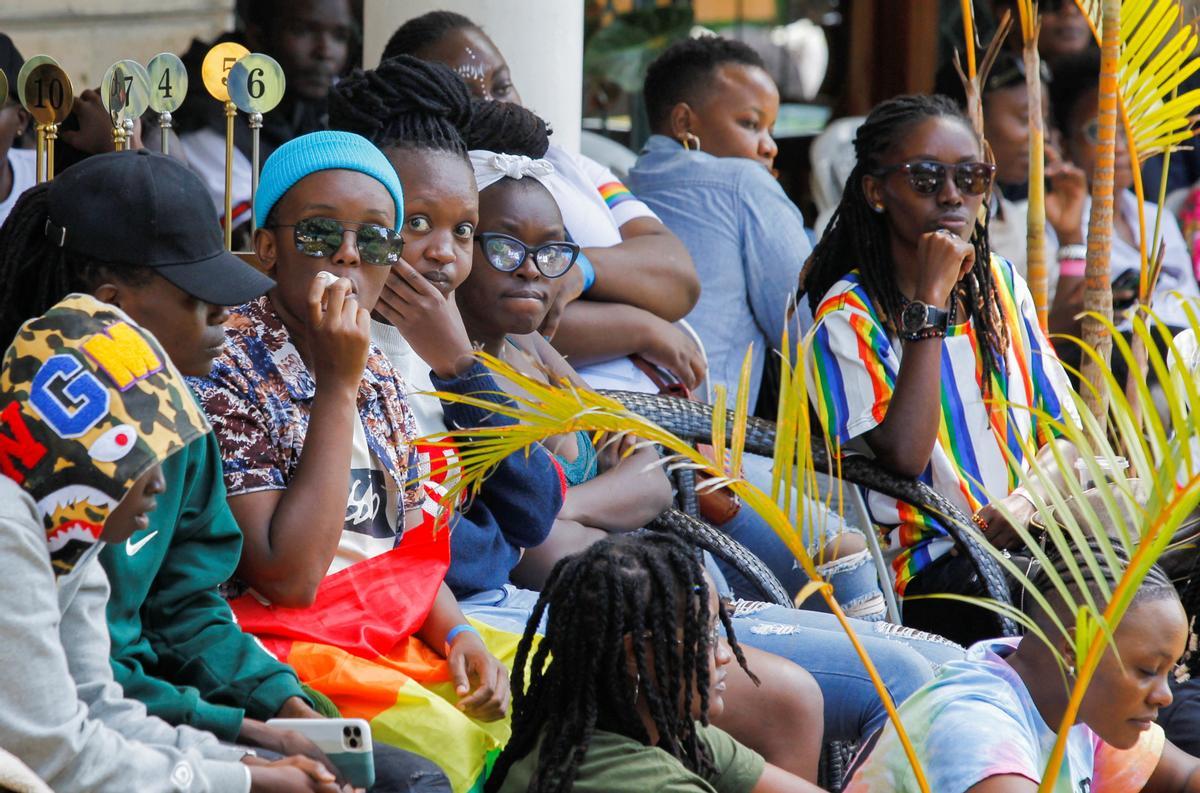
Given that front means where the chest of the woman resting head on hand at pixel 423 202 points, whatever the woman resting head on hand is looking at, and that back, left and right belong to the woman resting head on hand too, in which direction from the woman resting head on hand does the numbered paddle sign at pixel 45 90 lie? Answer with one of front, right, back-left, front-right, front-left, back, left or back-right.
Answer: back-right

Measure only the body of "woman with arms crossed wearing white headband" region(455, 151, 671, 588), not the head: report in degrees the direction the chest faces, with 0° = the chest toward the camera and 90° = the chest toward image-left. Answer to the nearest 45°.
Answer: approximately 315°

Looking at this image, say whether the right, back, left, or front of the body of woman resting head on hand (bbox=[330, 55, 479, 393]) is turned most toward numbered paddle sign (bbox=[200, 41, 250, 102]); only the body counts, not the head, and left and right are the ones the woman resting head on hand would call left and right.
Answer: back

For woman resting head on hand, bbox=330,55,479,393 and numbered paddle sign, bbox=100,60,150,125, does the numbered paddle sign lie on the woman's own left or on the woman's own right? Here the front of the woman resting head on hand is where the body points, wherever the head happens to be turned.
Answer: on the woman's own right

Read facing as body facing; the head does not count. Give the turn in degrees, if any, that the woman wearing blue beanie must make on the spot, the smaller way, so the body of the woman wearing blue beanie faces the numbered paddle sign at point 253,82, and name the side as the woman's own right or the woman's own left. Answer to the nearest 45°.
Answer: approximately 135° to the woman's own left
